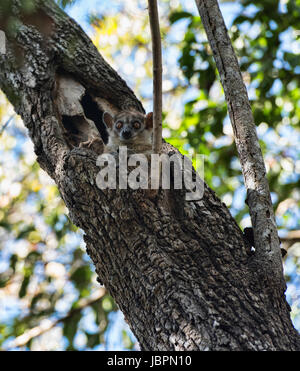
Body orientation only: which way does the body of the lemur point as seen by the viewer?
toward the camera
